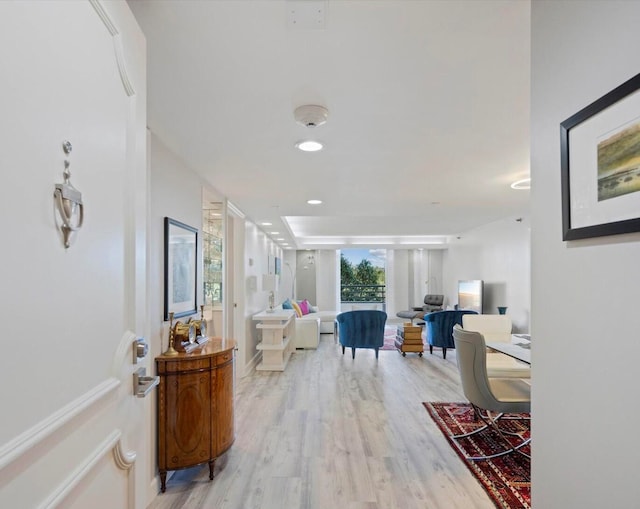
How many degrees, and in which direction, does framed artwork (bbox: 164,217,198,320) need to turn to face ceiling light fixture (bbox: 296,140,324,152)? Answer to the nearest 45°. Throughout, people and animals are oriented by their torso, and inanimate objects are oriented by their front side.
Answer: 0° — it already faces it

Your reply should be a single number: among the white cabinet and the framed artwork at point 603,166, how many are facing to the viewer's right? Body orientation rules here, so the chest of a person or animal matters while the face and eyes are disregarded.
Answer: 1

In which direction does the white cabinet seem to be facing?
to the viewer's right

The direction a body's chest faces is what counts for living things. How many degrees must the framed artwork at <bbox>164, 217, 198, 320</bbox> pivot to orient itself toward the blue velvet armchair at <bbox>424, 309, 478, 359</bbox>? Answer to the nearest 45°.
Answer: approximately 90° to its left

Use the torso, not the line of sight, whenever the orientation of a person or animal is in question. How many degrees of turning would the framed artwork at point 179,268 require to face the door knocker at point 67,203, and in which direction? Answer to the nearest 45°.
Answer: approximately 45° to its right

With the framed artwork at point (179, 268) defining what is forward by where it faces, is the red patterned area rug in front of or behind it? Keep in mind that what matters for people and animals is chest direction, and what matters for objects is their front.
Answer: in front

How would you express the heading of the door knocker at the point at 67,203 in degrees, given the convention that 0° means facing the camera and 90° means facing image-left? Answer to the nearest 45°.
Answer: approximately 315°

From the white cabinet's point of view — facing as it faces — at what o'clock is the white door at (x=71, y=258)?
The white door is roughly at 3 o'clock from the white cabinet.
